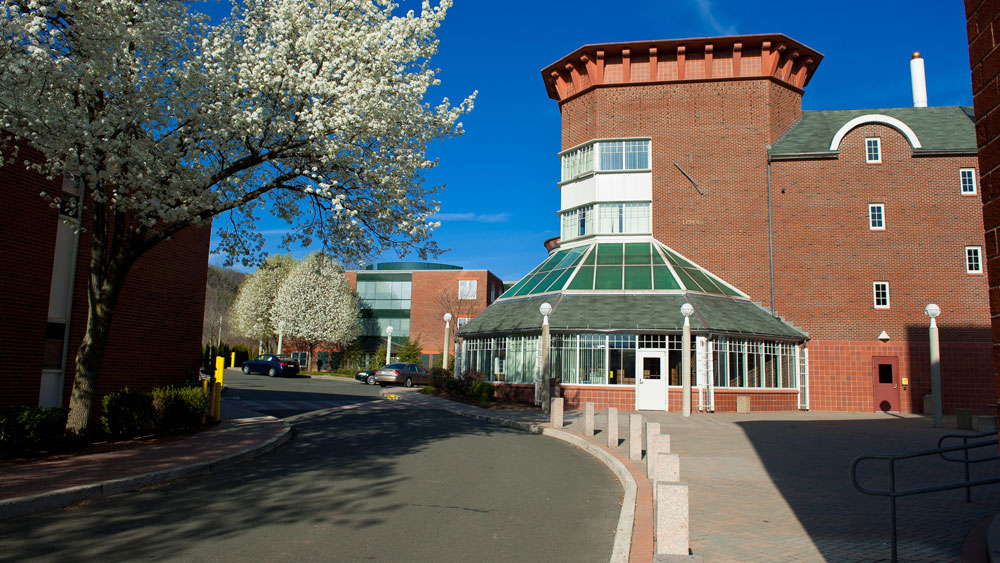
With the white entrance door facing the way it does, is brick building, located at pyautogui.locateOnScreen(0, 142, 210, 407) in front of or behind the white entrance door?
in front

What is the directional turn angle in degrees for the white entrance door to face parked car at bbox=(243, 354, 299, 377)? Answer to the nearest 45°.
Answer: approximately 135° to its right

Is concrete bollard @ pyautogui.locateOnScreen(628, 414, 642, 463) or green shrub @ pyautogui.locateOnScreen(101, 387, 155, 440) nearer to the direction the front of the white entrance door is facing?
the concrete bollard

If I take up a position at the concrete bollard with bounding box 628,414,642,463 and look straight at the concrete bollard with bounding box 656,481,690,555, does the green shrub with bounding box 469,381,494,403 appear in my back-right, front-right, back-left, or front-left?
back-right

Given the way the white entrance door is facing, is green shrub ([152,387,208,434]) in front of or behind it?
in front

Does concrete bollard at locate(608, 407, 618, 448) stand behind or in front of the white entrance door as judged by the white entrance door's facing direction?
in front

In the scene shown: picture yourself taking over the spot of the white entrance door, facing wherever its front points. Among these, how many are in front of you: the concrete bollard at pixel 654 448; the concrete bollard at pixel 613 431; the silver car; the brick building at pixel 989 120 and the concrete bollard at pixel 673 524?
4

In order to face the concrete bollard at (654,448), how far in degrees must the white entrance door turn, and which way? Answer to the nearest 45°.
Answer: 0° — it already faces it

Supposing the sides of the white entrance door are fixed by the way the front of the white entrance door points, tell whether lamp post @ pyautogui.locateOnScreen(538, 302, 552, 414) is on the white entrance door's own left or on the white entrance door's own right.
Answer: on the white entrance door's own right

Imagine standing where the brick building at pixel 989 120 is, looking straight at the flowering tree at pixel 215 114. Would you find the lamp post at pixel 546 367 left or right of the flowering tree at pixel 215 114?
right

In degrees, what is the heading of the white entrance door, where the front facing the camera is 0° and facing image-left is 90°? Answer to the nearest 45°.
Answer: approximately 0°

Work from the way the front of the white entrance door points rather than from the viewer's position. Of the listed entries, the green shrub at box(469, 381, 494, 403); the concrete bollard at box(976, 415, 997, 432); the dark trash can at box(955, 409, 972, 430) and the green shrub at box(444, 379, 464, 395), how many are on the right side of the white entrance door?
2

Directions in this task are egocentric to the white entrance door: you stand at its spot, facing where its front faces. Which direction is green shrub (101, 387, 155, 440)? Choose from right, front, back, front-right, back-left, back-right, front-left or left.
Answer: front-right

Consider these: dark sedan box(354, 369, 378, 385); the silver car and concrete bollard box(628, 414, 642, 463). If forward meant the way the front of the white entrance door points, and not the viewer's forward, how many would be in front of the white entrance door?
1

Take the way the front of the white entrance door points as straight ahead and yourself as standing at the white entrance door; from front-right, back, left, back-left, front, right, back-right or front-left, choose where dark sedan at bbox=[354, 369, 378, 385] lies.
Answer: back-right

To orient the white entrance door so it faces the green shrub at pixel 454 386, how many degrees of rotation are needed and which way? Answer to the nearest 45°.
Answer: approximately 90° to its right
